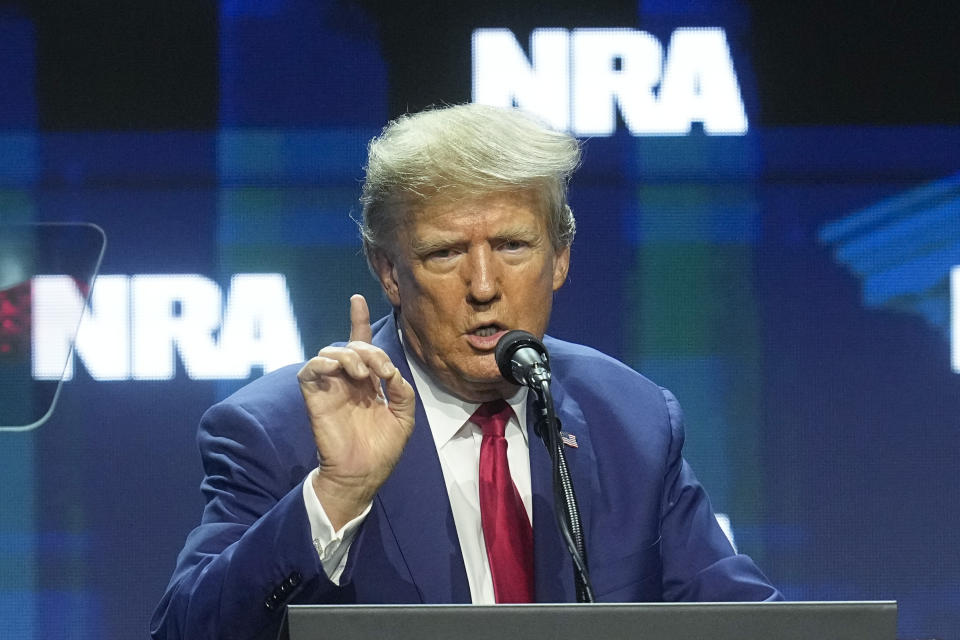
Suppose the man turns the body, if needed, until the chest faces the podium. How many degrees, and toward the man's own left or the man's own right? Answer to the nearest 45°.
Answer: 0° — they already face it

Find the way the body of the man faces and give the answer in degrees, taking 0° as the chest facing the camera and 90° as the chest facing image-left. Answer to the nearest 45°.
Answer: approximately 0°

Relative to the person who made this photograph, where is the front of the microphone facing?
facing away from the viewer and to the left of the viewer
